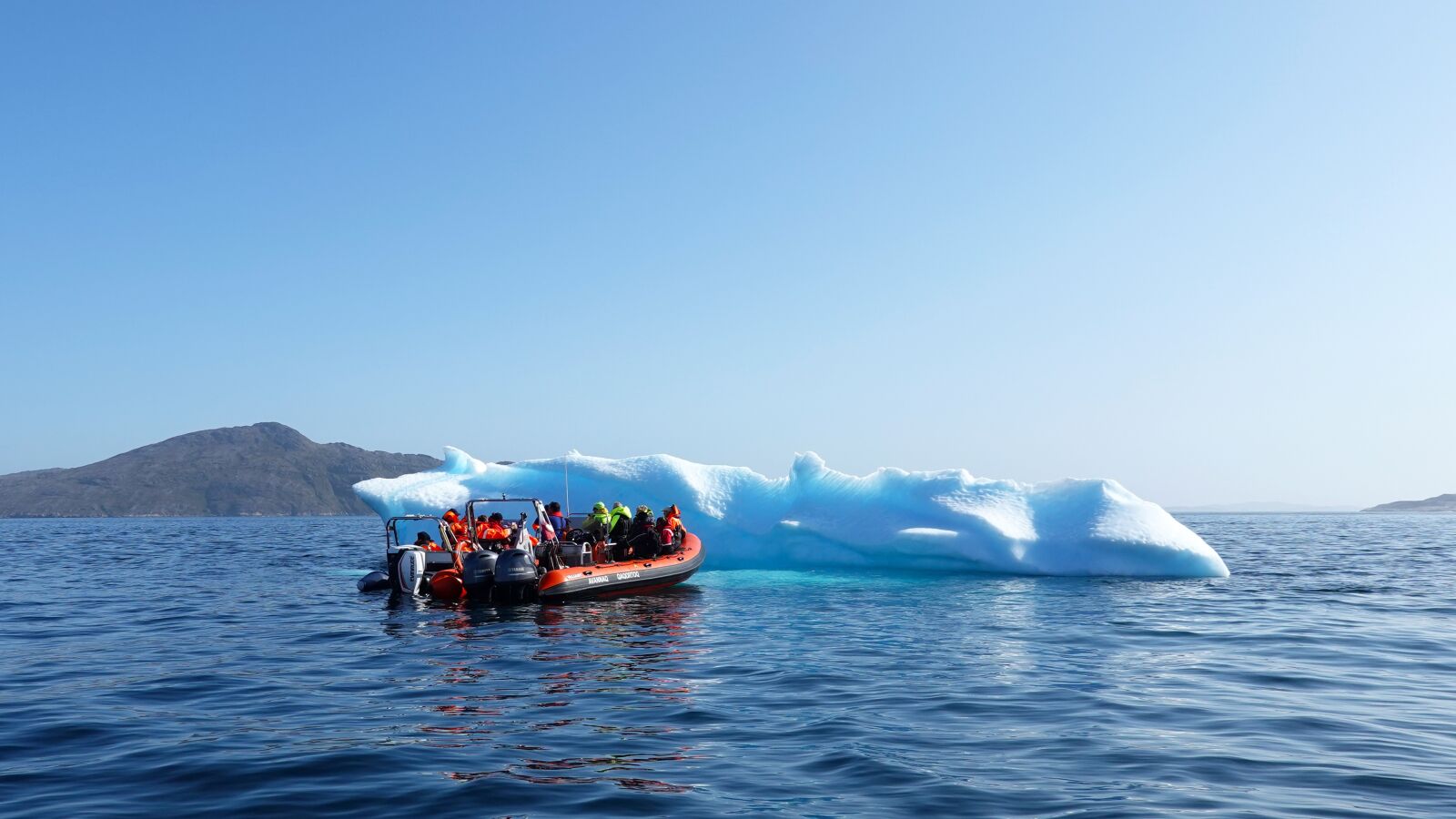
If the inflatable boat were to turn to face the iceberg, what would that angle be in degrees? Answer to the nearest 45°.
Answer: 0° — it already faces it

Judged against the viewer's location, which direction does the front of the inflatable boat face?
facing away from the viewer and to the right of the viewer
